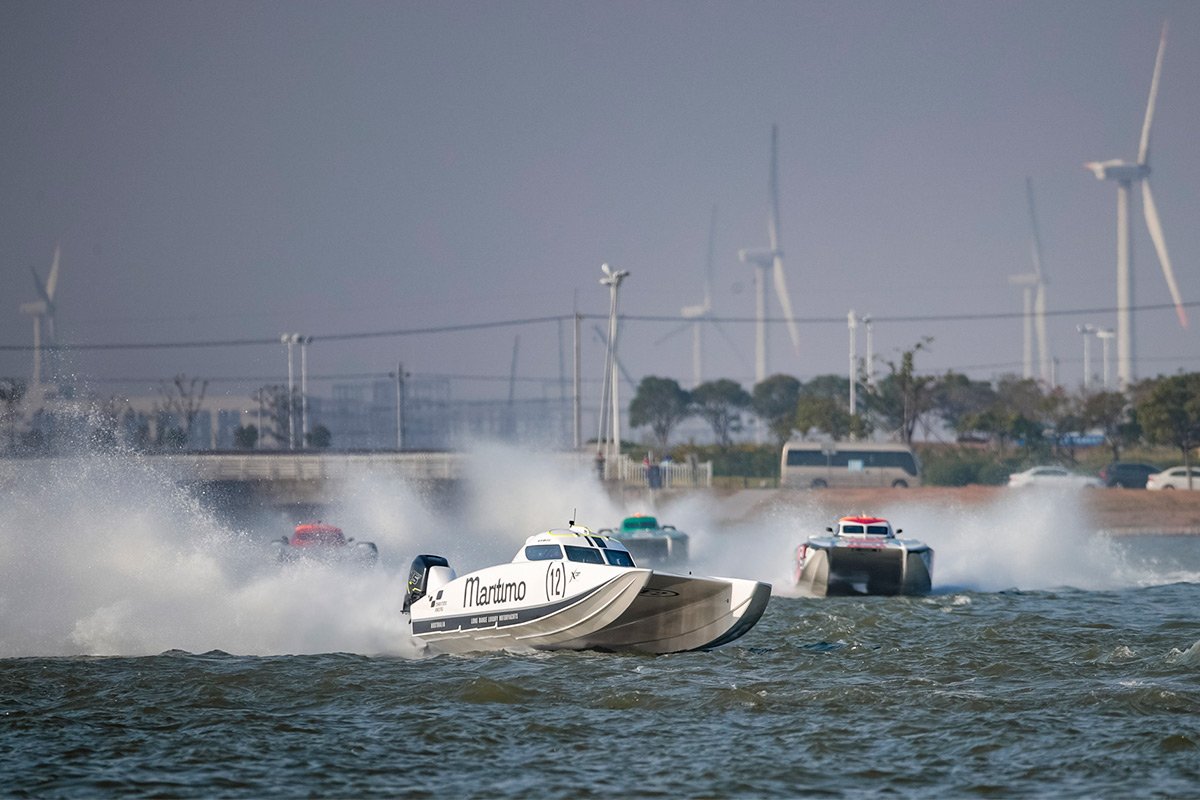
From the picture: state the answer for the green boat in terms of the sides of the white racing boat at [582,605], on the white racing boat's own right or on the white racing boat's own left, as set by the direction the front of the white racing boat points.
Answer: on the white racing boat's own left

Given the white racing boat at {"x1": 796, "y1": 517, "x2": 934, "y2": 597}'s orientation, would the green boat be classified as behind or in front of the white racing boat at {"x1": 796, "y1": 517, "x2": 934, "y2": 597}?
behind

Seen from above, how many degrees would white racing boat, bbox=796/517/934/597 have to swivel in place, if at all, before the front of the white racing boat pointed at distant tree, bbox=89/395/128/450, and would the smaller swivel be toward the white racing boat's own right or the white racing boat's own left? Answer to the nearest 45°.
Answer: approximately 180°

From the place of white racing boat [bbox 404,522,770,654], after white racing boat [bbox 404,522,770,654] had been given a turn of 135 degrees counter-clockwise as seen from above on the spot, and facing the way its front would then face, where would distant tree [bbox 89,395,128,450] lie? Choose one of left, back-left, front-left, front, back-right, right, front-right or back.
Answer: front-left

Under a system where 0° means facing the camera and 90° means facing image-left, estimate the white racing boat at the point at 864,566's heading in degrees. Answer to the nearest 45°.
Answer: approximately 0°

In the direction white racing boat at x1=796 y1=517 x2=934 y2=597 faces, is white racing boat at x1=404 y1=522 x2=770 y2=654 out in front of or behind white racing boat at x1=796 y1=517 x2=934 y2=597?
in front

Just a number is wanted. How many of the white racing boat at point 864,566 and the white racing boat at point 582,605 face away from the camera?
0

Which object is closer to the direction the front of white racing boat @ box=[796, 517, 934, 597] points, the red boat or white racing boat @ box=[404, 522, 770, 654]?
the white racing boat

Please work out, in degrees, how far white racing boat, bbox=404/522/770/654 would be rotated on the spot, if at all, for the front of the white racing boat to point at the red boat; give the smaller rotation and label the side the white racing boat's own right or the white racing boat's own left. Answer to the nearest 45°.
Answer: approximately 180°

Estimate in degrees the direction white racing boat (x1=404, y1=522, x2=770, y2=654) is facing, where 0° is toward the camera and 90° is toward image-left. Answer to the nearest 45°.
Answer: approximately 315°

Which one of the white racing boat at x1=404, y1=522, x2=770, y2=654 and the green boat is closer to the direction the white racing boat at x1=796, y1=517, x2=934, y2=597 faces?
the white racing boat

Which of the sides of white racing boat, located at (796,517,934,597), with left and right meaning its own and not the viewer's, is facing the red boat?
right
